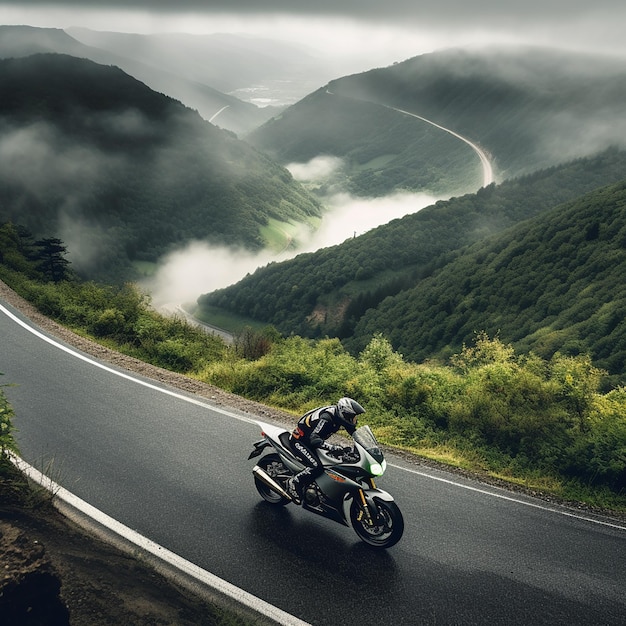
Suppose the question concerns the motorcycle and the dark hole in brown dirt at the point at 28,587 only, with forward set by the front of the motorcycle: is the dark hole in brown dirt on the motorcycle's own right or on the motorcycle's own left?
on the motorcycle's own right

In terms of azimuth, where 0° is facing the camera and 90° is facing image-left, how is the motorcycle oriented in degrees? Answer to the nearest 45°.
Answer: approximately 315°
